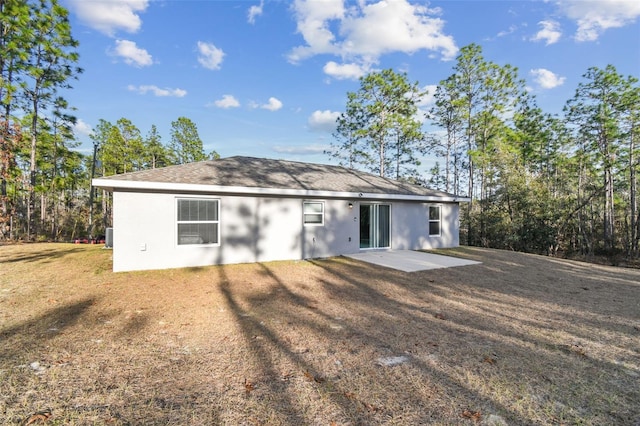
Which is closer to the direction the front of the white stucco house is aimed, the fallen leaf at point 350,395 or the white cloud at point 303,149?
the white cloud

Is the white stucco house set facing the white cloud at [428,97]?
no

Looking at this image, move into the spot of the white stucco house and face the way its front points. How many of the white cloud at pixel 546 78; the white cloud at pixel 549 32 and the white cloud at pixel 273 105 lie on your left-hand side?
0

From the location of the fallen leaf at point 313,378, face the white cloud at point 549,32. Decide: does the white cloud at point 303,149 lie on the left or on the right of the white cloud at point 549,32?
left

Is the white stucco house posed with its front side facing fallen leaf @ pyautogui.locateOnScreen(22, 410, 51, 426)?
no

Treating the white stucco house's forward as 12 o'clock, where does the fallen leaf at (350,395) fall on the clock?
The fallen leaf is roughly at 7 o'clock from the white stucco house.

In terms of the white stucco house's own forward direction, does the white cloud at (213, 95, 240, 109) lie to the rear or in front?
in front

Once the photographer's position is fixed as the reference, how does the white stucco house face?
facing away from the viewer and to the left of the viewer
